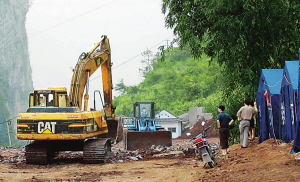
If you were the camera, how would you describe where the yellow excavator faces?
facing away from the viewer and to the right of the viewer

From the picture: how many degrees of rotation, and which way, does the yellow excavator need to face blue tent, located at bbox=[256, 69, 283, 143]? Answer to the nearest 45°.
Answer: approximately 45° to its right

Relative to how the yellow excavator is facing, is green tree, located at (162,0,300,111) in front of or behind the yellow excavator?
in front

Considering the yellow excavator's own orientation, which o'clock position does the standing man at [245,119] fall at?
The standing man is roughly at 2 o'clock from the yellow excavator.
